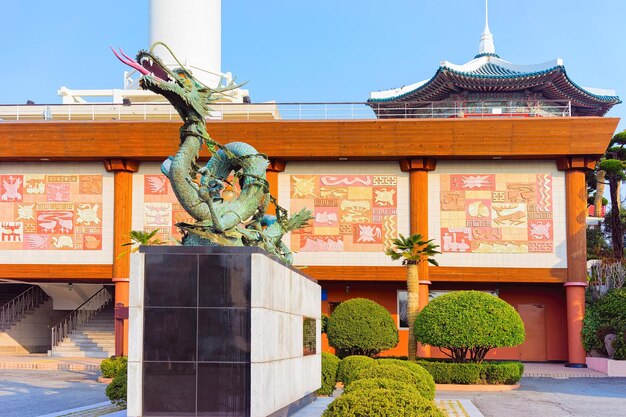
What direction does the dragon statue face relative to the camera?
to the viewer's left

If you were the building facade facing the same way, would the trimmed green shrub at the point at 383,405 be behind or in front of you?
in front

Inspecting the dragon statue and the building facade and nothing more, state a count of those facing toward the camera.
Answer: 1

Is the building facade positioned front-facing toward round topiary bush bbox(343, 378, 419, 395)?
yes

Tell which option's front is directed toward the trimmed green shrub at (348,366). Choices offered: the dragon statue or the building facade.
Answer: the building facade

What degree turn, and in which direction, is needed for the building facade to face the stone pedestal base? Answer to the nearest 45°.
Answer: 0° — it already faces it

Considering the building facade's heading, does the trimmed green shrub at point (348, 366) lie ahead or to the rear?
ahead

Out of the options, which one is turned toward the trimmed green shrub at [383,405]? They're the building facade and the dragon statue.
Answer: the building facade

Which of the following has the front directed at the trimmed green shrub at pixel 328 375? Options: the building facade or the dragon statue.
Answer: the building facade

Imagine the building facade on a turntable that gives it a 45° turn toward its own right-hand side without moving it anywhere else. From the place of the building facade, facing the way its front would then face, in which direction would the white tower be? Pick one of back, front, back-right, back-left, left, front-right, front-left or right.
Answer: right

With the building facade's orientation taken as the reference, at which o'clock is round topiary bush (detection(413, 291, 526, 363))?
The round topiary bush is roughly at 11 o'clock from the building facade.

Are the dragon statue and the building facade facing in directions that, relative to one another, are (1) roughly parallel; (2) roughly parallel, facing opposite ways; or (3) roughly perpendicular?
roughly perpendicular

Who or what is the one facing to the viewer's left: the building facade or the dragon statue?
the dragon statue

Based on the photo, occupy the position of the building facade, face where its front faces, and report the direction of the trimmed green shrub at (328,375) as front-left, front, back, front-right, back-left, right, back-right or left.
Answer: front

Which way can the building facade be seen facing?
toward the camera
